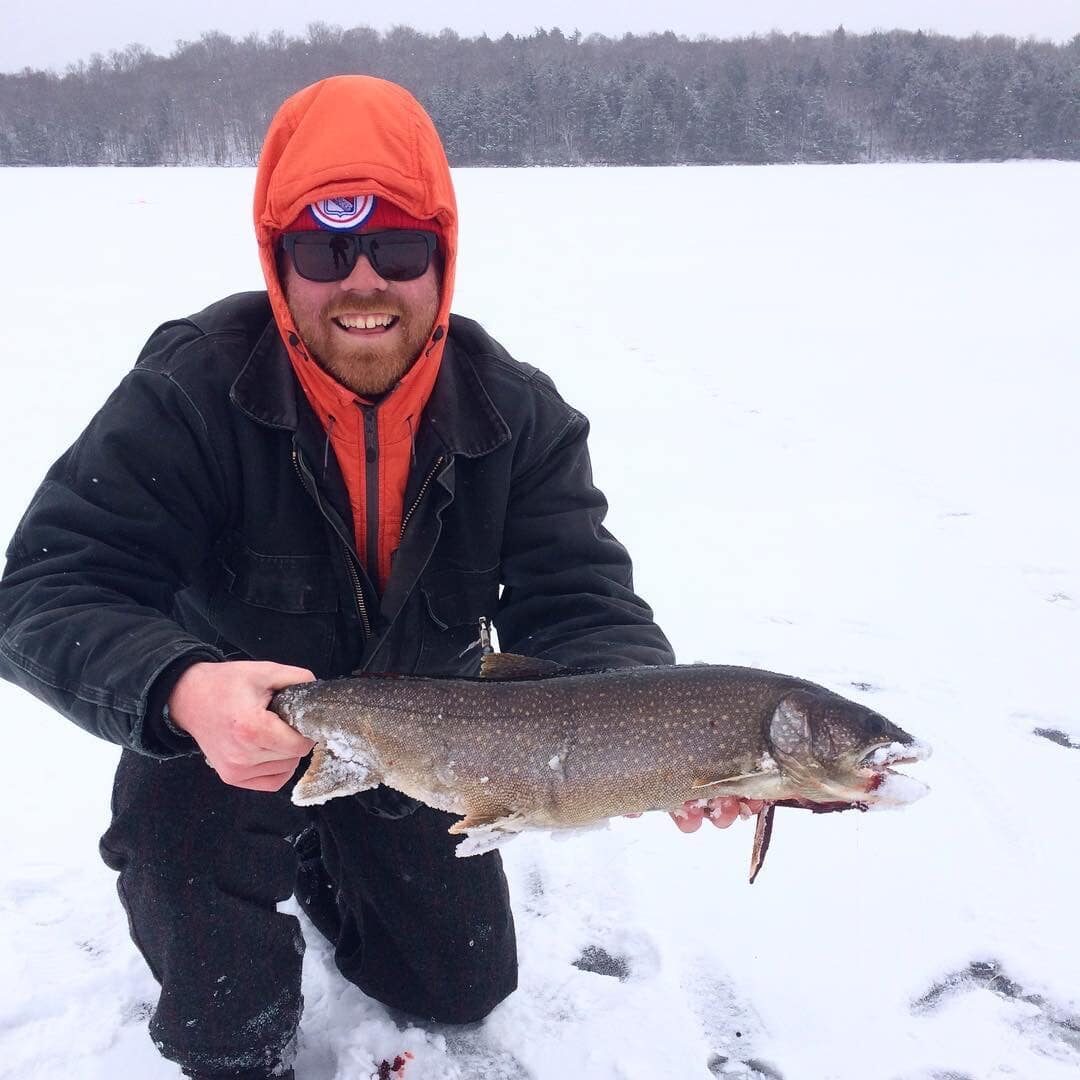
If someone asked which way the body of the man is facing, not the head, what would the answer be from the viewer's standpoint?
toward the camera
